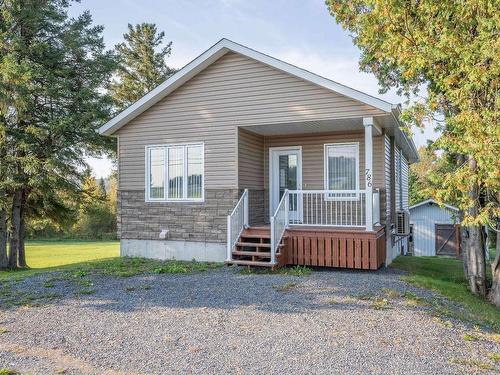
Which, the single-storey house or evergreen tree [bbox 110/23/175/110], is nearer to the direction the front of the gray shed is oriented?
the single-storey house

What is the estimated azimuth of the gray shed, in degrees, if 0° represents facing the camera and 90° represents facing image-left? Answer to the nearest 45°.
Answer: approximately 0°

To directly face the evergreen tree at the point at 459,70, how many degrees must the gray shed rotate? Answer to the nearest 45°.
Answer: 0° — it already faces it

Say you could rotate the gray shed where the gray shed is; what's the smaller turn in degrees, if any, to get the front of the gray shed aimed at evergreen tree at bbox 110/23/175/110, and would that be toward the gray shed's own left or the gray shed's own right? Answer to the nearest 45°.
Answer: approximately 90° to the gray shed's own right

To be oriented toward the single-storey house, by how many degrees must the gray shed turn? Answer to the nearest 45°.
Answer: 0° — it already faces it
